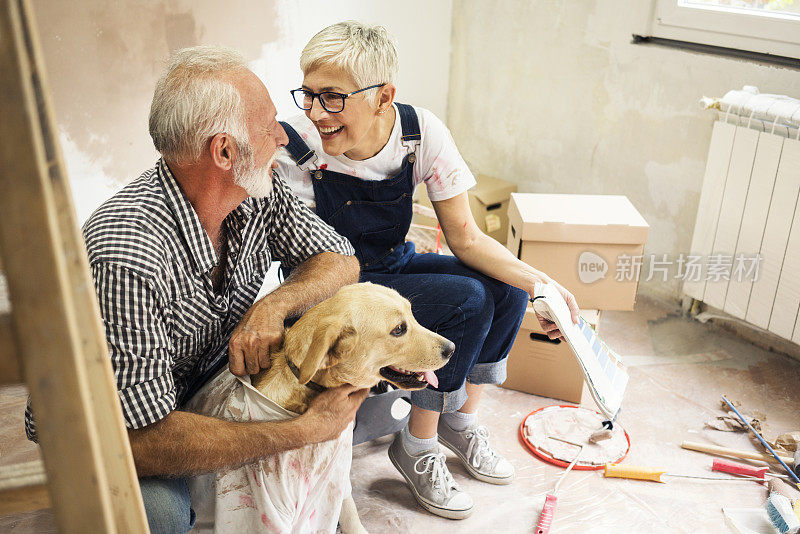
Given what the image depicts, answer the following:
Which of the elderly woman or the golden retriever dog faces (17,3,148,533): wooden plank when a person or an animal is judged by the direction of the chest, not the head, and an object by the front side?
the elderly woman

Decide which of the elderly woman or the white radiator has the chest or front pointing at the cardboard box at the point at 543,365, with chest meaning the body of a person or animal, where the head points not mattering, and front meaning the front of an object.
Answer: the white radiator

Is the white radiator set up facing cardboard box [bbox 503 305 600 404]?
yes

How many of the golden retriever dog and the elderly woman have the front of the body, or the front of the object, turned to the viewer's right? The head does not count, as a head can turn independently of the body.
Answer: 1

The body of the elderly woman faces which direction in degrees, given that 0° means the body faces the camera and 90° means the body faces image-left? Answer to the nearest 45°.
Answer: approximately 0°

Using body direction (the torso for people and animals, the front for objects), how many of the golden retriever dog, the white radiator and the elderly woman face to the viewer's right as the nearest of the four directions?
1

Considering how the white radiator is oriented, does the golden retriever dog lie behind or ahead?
ahead

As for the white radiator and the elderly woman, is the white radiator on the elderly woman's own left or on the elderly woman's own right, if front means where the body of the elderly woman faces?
on the elderly woman's own left

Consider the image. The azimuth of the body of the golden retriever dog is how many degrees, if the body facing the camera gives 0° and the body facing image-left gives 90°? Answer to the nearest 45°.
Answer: approximately 270°

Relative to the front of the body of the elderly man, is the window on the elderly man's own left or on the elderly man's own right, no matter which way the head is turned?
on the elderly man's own left

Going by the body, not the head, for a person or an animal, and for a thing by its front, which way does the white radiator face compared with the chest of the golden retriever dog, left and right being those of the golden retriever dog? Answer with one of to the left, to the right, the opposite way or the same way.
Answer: to the right

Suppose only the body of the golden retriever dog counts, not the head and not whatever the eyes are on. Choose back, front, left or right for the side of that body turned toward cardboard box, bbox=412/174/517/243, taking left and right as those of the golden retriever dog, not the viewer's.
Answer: left
